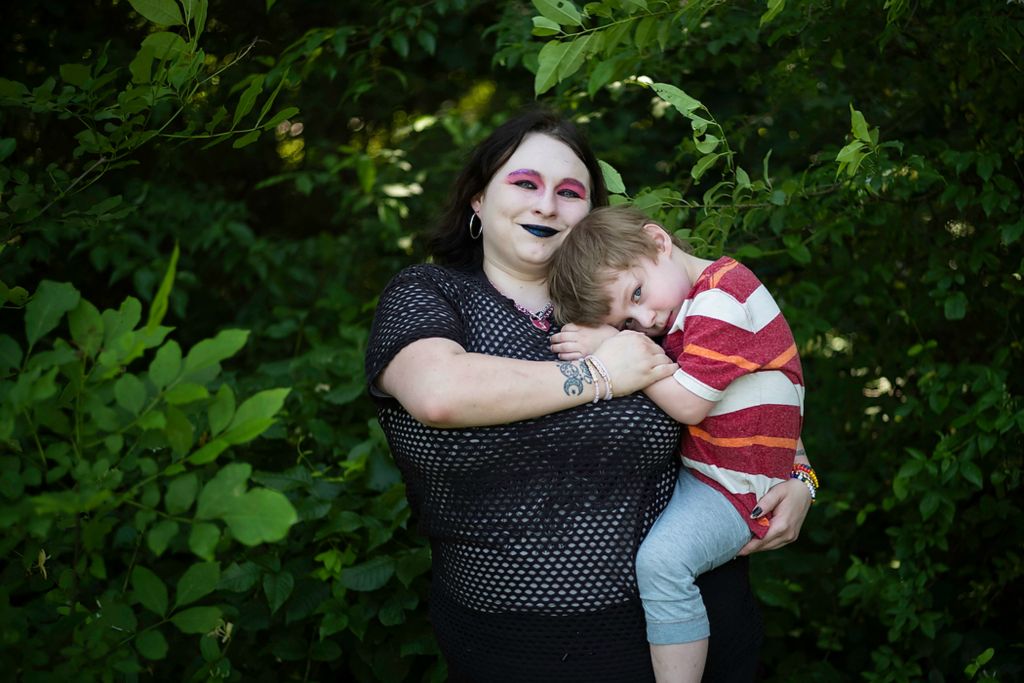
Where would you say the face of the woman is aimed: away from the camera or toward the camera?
toward the camera

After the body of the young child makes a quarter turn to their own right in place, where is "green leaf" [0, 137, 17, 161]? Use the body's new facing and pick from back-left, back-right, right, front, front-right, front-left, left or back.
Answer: left

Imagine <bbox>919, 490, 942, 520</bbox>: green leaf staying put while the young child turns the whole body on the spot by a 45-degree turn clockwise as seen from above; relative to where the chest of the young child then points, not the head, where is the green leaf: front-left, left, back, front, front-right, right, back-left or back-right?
right

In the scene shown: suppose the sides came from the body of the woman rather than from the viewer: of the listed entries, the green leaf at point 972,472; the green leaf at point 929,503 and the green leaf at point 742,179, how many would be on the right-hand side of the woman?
0

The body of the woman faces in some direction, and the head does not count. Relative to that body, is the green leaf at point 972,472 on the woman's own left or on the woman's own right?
on the woman's own left

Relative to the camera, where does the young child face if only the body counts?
to the viewer's left

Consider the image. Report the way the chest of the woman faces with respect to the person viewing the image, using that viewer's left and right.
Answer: facing the viewer and to the right of the viewer

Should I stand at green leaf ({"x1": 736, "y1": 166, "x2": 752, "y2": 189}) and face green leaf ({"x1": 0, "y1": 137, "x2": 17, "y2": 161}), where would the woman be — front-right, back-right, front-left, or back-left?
front-left

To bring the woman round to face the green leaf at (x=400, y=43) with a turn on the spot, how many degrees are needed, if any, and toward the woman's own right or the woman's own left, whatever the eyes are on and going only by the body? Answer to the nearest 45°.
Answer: approximately 135° to the woman's own left

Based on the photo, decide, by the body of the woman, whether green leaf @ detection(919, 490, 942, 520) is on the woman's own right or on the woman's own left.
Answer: on the woman's own left
